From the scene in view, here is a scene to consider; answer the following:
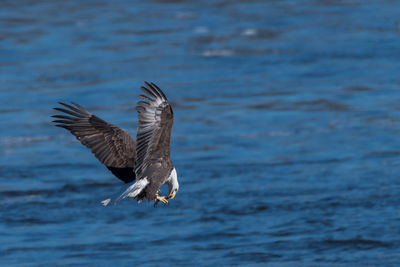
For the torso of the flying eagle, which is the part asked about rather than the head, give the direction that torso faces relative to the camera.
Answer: to the viewer's right
